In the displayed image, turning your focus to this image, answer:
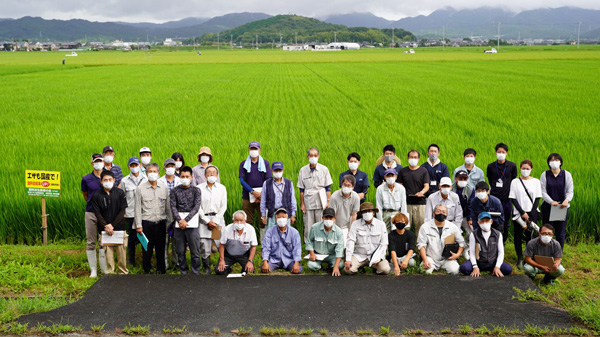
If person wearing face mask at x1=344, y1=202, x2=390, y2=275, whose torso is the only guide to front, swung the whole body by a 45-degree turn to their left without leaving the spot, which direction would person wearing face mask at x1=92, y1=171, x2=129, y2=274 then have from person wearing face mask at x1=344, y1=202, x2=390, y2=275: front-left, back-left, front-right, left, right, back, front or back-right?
back-right

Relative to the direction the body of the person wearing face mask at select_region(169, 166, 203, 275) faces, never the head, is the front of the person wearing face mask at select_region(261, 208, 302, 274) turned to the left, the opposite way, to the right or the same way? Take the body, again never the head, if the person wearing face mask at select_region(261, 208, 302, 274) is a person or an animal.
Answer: the same way

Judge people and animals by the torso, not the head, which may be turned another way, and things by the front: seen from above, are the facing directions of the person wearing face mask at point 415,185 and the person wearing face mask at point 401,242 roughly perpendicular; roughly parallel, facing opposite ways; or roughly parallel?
roughly parallel

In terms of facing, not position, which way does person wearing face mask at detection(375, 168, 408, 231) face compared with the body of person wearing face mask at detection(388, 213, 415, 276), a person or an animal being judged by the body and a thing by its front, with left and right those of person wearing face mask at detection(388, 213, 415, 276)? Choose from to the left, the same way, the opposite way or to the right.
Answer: the same way

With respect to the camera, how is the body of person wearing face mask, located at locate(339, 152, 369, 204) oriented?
toward the camera

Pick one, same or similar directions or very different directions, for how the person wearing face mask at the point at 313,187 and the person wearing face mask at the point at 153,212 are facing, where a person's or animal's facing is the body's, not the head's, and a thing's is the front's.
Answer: same or similar directions

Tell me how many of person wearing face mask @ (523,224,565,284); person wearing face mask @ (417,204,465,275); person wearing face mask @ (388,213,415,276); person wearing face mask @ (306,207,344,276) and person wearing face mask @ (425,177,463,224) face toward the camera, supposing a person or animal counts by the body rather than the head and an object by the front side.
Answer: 5

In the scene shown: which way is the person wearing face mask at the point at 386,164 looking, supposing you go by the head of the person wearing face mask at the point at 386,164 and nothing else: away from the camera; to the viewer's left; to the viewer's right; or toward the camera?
toward the camera

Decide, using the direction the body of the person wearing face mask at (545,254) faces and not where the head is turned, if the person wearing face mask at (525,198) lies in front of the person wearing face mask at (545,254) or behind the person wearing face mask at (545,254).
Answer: behind

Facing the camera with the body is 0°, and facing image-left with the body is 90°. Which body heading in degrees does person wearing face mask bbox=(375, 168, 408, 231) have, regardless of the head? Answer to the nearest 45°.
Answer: approximately 0°

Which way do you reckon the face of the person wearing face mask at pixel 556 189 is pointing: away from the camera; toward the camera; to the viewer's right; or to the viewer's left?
toward the camera

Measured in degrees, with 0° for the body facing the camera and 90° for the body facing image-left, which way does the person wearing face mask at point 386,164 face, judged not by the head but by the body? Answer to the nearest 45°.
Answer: approximately 0°

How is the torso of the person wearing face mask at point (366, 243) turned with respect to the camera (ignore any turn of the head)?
toward the camera

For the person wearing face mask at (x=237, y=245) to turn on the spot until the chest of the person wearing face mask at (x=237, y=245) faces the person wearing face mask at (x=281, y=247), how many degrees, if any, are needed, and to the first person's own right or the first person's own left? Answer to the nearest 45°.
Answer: approximately 90° to the first person's own left

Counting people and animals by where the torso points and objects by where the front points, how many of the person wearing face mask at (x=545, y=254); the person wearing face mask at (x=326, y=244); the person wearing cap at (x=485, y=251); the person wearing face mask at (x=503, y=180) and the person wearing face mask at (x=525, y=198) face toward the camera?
5

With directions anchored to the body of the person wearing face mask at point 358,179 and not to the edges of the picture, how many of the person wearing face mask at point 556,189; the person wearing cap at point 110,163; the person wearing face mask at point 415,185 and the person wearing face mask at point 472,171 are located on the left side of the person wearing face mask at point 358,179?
3

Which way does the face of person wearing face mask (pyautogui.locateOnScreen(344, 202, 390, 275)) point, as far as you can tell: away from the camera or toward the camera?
toward the camera

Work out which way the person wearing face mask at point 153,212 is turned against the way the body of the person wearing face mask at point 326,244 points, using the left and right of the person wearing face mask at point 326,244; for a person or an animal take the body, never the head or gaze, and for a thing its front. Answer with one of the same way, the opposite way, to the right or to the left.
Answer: the same way

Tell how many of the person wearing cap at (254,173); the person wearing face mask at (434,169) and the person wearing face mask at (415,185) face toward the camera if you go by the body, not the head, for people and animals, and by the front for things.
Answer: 3

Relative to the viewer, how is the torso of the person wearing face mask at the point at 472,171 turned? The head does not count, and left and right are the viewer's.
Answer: facing the viewer
